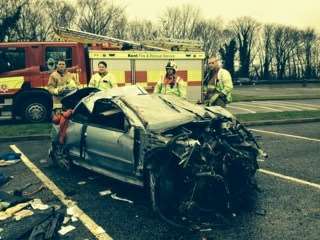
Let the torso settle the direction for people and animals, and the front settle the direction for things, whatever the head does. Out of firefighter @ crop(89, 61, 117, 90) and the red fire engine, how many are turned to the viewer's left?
1

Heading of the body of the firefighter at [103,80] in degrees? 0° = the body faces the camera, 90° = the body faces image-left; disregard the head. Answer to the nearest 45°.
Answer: approximately 0°

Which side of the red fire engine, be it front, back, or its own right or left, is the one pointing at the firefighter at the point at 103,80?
left

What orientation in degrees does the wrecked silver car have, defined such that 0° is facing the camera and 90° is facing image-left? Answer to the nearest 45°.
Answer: approximately 315°

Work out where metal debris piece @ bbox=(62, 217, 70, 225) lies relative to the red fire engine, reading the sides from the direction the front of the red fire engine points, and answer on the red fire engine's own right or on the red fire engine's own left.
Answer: on the red fire engine's own left

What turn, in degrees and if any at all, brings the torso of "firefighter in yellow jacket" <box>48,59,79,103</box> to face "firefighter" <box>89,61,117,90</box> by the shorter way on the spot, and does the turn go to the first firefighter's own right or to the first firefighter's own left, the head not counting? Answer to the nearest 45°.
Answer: approximately 45° to the first firefighter's own left

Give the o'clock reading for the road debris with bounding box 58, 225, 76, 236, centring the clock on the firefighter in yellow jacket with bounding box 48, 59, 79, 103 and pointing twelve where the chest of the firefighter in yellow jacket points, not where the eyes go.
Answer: The road debris is roughly at 12 o'clock from the firefighter in yellow jacket.

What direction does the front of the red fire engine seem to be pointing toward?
to the viewer's left

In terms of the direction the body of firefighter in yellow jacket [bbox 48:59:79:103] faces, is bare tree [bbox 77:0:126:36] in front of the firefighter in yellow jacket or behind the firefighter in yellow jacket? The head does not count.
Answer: behind

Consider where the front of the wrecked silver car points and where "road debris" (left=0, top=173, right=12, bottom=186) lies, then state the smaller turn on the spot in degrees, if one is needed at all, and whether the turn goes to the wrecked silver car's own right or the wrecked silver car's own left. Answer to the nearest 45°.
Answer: approximately 180°

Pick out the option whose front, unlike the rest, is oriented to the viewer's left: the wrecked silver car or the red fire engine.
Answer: the red fire engine

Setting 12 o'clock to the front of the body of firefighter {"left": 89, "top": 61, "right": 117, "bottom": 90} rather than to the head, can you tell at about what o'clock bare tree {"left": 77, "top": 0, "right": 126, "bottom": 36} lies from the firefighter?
The bare tree is roughly at 6 o'clock from the firefighter.

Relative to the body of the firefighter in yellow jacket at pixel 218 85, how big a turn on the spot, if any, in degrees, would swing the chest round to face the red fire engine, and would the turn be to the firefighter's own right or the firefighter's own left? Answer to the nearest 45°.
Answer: approximately 90° to the firefighter's own right

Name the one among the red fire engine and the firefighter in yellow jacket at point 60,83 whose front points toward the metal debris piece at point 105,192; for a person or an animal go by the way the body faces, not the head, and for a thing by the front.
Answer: the firefighter in yellow jacket
